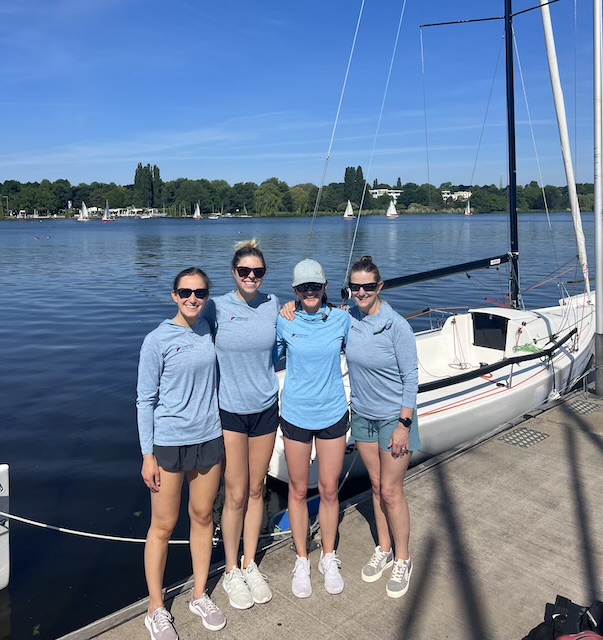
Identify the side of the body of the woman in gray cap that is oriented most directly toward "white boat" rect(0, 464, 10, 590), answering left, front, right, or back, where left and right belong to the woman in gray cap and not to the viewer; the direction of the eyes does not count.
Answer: right

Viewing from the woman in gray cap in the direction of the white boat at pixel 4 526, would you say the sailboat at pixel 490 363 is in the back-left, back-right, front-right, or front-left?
back-right

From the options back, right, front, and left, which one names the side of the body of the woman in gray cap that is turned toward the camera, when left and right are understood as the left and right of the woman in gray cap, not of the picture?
front

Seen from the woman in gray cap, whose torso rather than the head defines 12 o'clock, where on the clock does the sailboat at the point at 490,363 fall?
The sailboat is roughly at 7 o'clock from the woman in gray cap.

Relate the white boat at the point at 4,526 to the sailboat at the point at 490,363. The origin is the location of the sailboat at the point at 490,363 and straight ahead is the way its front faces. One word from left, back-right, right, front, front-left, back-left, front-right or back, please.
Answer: back

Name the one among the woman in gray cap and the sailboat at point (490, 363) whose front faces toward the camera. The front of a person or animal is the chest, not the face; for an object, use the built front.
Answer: the woman in gray cap

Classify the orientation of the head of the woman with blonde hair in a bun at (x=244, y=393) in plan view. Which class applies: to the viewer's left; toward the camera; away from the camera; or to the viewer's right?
toward the camera

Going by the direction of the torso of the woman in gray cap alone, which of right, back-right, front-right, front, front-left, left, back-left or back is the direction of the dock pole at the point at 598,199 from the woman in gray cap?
back-left

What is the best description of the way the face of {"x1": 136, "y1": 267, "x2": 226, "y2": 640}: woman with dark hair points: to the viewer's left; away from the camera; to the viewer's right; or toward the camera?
toward the camera

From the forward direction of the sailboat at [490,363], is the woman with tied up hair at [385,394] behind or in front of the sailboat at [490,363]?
behind

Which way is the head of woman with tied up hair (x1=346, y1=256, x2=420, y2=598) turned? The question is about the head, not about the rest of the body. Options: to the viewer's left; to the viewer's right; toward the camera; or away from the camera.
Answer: toward the camera

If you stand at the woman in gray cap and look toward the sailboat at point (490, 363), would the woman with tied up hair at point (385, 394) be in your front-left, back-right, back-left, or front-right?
front-right

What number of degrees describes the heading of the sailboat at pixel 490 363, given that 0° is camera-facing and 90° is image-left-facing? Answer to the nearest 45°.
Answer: approximately 225°

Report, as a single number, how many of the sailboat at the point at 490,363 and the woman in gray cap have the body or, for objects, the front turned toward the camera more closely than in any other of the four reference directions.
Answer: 1
